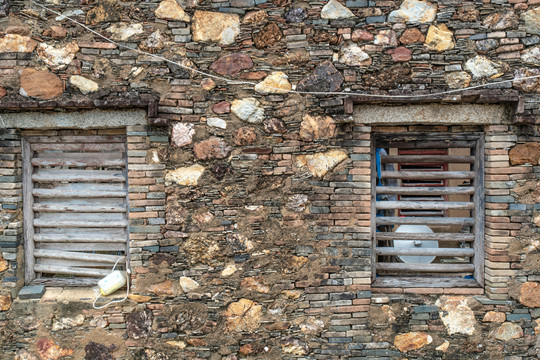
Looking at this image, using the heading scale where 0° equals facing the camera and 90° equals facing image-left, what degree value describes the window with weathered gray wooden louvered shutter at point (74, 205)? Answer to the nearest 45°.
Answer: approximately 0°

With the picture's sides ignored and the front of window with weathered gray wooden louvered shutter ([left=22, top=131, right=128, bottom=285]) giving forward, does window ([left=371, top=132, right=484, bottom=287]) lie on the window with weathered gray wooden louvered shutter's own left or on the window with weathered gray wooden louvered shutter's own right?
on the window with weathered gray wooden louvered shutter's own left

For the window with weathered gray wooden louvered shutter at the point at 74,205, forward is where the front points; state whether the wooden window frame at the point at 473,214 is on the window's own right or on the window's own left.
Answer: on the window's own left
